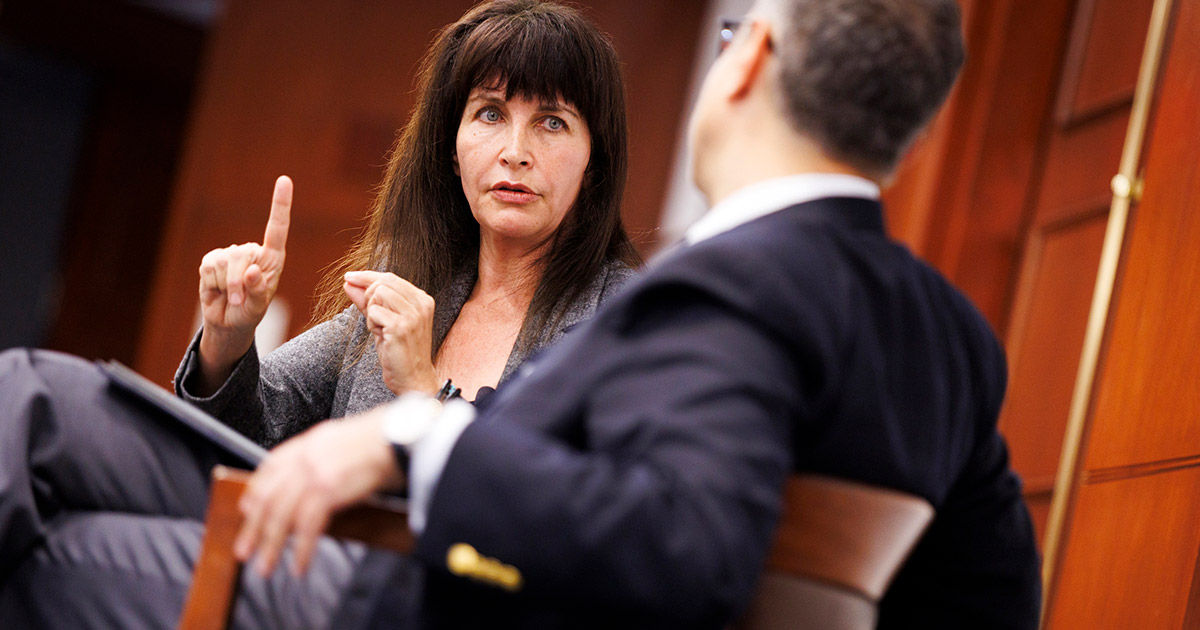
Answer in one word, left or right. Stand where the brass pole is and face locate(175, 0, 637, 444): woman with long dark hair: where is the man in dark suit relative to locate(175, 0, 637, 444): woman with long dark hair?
left

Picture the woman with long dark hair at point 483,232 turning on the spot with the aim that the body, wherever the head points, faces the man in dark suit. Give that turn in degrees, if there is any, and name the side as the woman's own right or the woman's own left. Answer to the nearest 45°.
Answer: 0° — they already face them

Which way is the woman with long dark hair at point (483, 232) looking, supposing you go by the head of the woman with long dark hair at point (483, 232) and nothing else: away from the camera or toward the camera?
toward the camera

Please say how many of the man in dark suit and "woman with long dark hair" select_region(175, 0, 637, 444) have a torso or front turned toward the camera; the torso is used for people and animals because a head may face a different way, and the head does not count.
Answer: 1

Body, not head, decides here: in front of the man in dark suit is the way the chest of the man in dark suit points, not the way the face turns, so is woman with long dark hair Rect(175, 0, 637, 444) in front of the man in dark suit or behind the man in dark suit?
in front

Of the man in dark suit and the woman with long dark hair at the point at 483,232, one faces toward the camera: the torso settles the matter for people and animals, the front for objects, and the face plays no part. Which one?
the woman with long dark hair

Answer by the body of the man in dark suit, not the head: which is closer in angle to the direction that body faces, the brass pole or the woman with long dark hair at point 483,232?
the woman with long dark hair

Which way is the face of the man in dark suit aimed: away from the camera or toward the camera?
away from the camera

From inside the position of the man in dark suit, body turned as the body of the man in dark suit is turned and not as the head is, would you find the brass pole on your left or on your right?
on your right

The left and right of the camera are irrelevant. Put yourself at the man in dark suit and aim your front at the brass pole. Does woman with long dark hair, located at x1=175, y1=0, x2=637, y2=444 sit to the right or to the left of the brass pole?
left

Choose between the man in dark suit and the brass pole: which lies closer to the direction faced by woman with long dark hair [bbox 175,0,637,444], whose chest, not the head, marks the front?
the man in dark suit

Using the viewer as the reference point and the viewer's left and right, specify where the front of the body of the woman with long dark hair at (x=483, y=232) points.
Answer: facing the viewer

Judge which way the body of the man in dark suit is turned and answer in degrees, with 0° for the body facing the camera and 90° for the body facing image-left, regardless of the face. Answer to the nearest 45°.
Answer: approximately 135°
